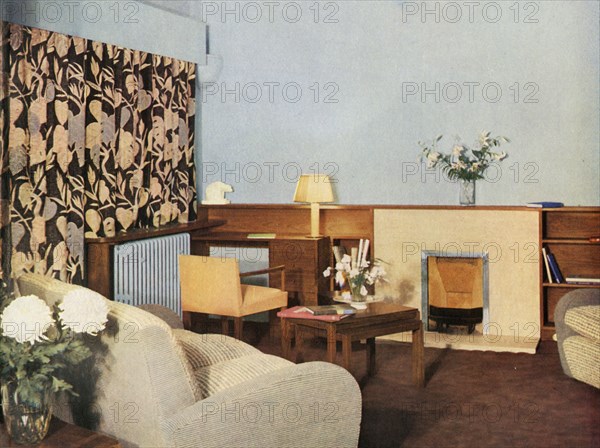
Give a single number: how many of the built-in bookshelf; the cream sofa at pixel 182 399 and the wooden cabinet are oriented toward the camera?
2

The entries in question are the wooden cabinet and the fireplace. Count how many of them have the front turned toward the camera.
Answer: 2

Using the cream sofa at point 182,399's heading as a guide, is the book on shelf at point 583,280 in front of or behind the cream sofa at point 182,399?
in front

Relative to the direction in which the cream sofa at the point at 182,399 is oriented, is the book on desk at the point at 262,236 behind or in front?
in front

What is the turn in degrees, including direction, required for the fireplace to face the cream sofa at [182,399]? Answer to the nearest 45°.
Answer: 0° — it already faces it
